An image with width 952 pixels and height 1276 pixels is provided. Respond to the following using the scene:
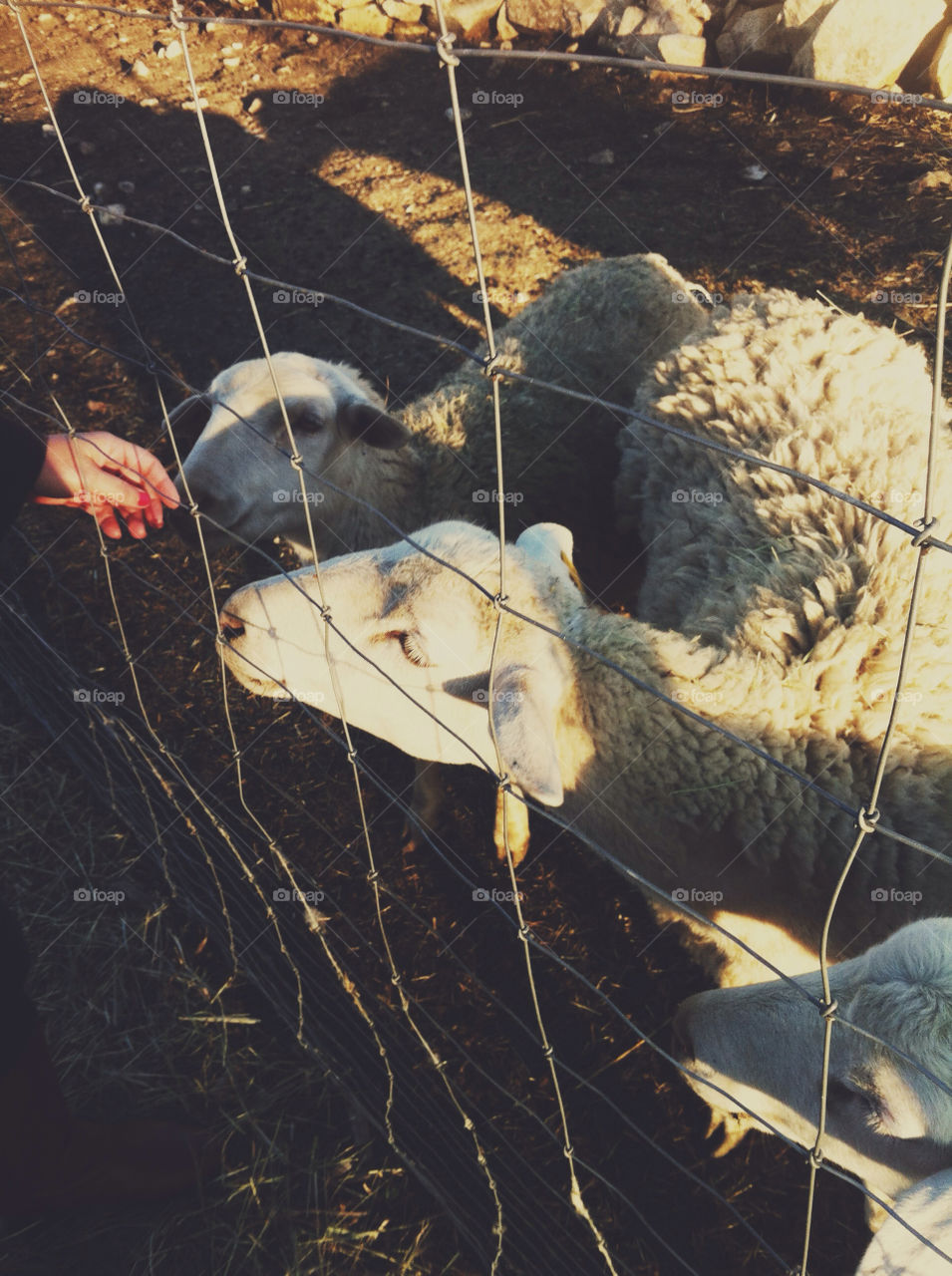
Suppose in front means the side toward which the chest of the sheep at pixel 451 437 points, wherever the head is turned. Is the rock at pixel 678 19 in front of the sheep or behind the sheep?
behind

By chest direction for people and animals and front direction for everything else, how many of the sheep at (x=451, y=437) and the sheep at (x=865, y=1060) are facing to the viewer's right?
0

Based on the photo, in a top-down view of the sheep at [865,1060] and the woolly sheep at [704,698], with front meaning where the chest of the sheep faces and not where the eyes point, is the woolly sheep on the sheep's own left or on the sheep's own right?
on the sheep's own right

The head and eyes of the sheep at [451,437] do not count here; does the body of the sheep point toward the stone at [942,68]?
no

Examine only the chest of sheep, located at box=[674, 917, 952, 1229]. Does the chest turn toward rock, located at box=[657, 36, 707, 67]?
no

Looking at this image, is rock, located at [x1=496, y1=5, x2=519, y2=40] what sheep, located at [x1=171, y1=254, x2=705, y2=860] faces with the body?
no

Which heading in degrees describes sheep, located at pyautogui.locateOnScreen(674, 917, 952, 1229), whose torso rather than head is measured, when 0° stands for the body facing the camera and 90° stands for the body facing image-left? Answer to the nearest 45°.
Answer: approximately 90°

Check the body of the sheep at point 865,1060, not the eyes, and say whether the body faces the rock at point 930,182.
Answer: no

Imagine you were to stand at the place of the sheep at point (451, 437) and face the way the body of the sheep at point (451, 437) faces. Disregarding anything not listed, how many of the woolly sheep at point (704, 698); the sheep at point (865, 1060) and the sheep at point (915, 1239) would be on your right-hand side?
0

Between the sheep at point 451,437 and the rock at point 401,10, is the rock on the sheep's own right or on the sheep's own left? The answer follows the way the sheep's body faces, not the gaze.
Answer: on the sheep's own right

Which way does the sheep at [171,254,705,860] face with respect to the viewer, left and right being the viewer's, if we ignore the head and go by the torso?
facing the viewer and to the left of the viewer
